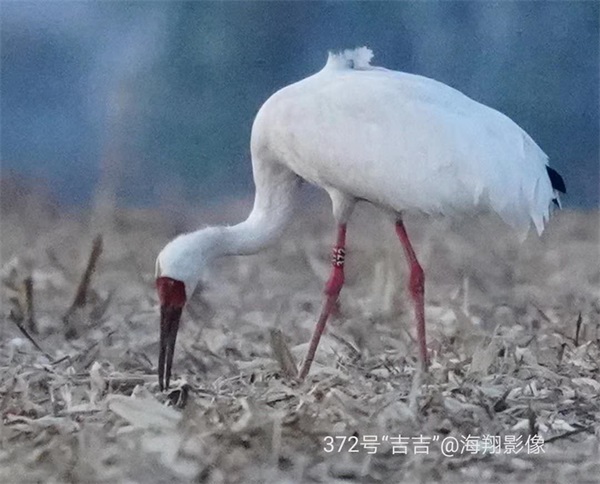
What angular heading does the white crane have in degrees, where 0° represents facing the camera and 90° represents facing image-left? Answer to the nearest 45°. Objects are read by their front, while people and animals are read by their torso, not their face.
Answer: approximately 90°
